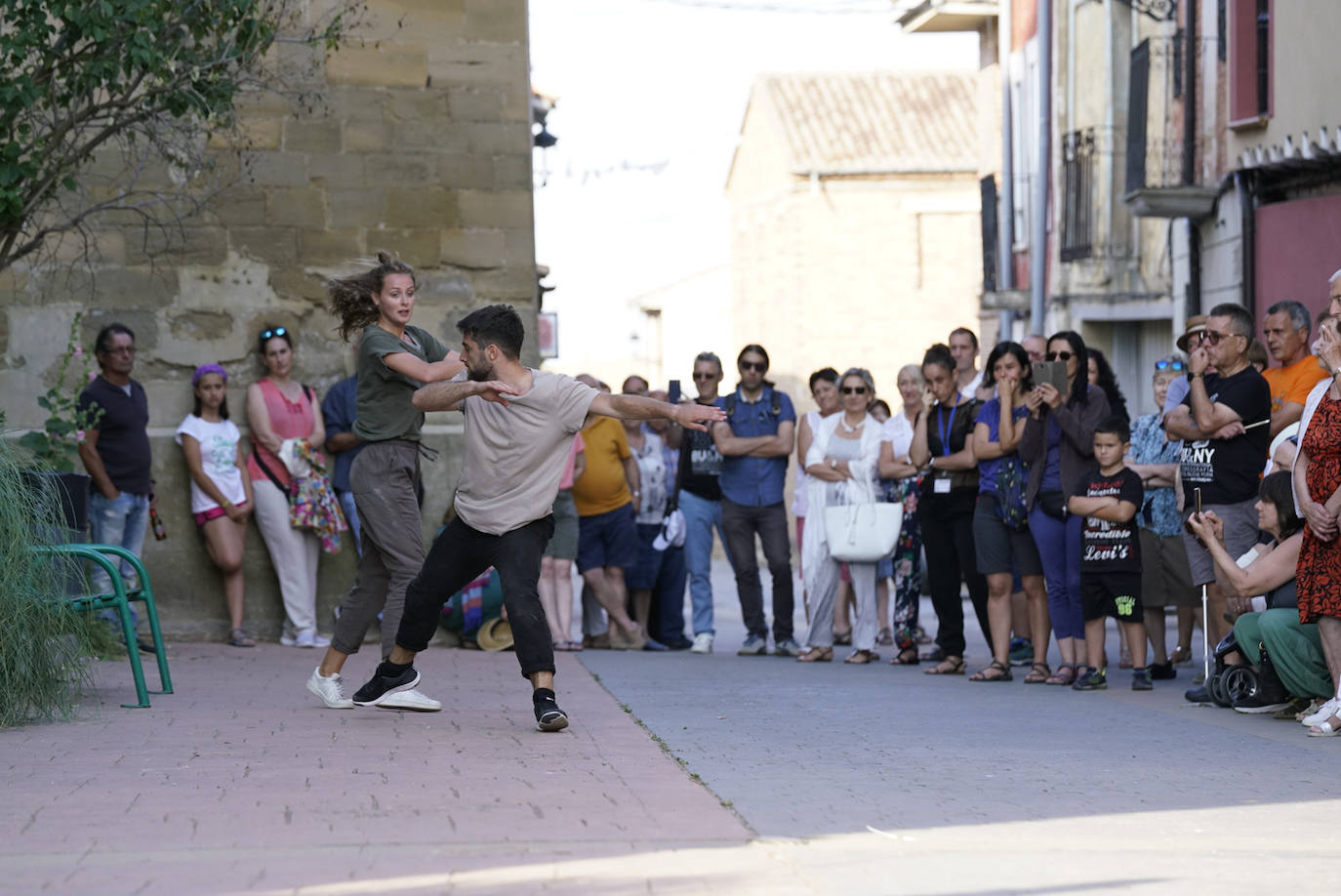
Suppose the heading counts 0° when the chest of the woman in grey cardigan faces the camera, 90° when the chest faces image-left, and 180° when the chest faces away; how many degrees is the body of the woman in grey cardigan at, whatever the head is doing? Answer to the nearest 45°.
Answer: approximately 45°

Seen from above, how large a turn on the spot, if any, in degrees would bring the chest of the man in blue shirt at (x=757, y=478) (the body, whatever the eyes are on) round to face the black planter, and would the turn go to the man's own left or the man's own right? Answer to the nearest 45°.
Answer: approximately 45° to the man's own right

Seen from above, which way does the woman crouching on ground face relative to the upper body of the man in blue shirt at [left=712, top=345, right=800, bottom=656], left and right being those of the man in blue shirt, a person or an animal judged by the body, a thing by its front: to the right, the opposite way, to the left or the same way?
to the right

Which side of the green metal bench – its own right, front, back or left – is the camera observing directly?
right

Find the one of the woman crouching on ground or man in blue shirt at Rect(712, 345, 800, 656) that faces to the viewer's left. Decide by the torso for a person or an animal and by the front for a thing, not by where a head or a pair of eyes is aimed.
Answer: the woman crouching on ground

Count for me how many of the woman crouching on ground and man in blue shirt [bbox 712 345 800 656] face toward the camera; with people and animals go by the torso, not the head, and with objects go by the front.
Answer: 1

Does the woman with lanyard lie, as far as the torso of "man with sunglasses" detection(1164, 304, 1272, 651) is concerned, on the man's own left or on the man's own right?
on the man's own right
